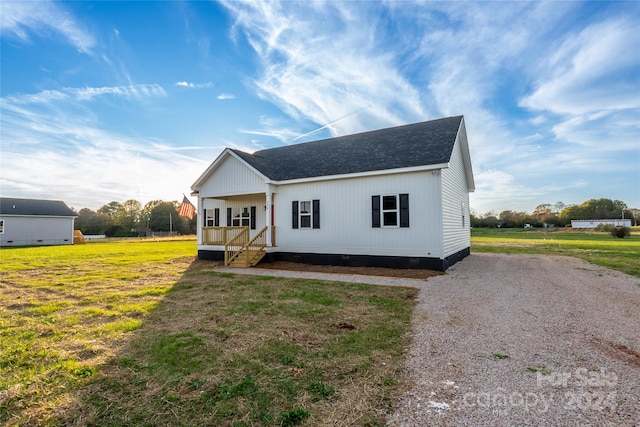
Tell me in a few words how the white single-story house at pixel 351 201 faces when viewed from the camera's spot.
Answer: facing the viewer and to the left of the viewer

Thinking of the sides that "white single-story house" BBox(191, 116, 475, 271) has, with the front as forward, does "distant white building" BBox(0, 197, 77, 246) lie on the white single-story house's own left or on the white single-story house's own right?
on the white single-story house's own right

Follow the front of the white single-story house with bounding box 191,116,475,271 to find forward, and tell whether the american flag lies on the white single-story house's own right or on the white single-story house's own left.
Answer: on the white single-story house's own right
